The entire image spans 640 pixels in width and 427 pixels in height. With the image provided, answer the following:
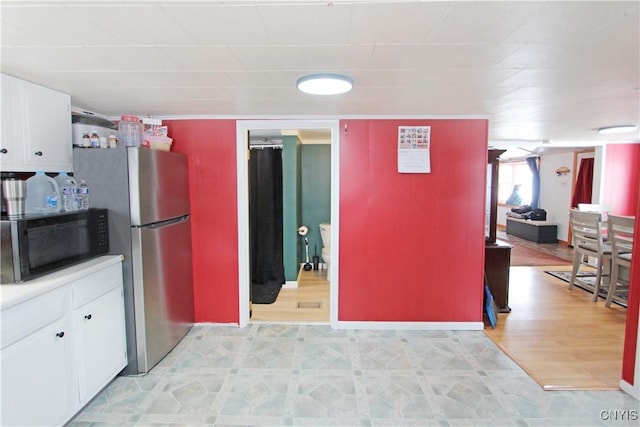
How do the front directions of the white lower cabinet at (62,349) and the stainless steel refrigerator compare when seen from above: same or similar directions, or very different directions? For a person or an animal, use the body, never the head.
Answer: same or similar directions

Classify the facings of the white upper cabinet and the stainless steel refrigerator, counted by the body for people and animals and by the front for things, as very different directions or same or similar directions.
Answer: same or similar directions

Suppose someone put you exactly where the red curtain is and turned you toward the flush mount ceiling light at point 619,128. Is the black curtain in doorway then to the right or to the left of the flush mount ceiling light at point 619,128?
right

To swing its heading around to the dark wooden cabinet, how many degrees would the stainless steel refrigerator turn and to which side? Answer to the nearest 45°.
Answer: approximately 45° to its left

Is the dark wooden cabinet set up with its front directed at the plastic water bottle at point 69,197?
no

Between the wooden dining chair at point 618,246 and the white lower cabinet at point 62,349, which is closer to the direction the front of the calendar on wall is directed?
the white lower cabinet

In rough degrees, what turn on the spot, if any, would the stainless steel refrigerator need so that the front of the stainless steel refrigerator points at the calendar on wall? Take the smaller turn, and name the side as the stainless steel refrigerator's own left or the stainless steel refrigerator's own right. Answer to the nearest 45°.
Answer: approximately 45° to the stainless steel refrigerator's own left

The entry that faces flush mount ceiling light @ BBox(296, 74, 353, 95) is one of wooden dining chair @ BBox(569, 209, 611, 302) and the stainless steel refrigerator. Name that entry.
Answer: the stainless steel refrigerator

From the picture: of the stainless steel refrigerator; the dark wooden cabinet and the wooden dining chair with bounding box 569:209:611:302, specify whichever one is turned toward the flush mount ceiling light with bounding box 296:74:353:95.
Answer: the stainless steel refrigerator

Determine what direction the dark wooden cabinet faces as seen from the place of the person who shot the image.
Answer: facing to the right of the viewer

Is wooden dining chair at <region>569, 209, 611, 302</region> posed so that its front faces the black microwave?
no

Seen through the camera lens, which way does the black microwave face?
facing the viewer and to the right of the viewer

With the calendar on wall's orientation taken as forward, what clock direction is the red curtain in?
The red curtain is roughly at 7 o'clock from the calendar on wall.

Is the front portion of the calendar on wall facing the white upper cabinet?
no
